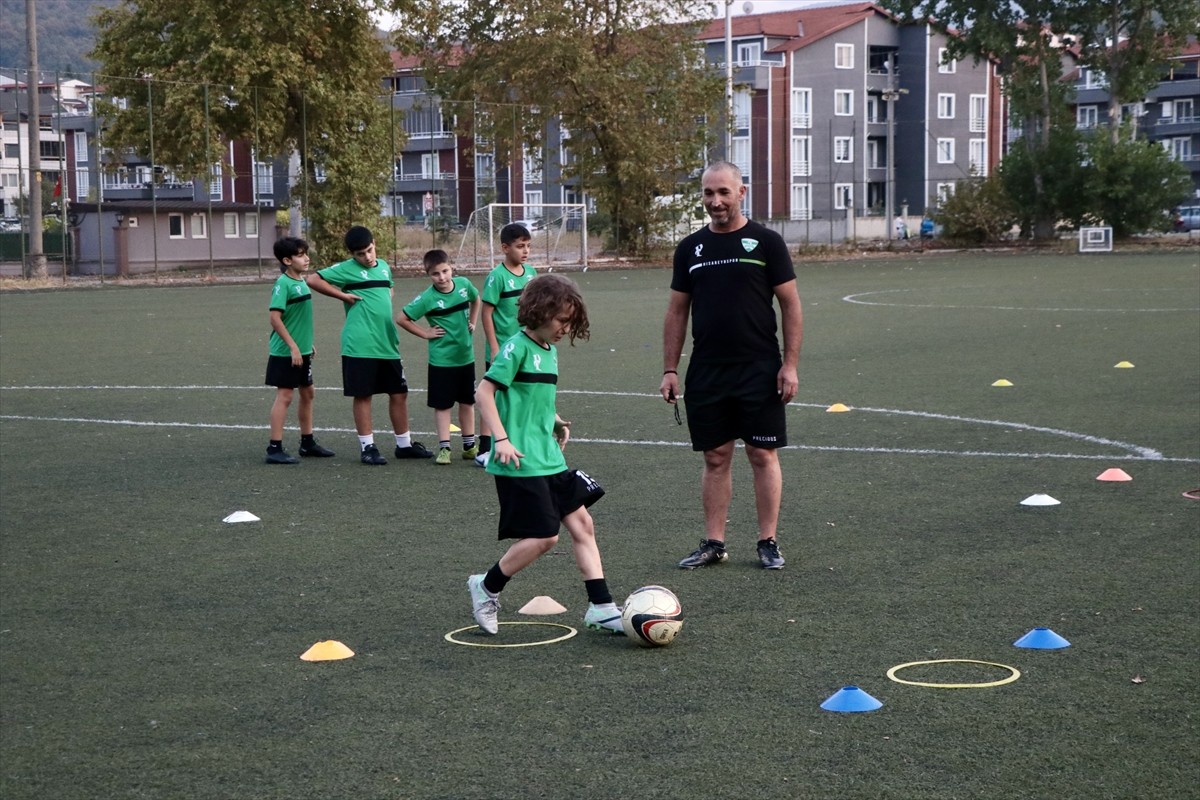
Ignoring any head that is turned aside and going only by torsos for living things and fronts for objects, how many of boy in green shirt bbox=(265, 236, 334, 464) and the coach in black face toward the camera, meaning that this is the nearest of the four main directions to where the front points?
1

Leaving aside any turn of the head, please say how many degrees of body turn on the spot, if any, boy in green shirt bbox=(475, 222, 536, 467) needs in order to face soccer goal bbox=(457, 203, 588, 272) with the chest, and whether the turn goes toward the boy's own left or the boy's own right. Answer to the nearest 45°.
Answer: approximately 135° to the boy's own left

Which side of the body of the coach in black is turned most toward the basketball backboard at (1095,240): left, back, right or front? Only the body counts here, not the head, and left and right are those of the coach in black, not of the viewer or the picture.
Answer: back

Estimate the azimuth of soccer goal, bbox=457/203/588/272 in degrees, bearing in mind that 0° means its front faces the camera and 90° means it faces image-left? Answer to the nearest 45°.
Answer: approximately 315°

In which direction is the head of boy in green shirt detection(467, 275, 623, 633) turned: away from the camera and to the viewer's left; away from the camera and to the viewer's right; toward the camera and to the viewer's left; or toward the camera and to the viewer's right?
toward the camera and to the viewer's right

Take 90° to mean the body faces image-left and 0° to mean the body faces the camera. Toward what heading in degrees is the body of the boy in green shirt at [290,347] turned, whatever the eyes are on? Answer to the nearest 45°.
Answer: approximately 270°

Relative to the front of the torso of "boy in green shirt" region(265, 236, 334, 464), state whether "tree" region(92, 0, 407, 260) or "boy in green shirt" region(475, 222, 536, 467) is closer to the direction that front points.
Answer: the boy in green shirt

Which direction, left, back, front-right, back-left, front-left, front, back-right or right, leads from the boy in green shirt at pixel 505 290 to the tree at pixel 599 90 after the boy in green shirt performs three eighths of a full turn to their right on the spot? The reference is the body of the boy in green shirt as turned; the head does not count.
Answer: right

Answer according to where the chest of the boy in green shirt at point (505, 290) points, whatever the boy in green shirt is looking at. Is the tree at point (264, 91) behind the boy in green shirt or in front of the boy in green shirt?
behind

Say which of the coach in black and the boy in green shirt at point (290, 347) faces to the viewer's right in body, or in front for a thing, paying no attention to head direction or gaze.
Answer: the boy in green shirt

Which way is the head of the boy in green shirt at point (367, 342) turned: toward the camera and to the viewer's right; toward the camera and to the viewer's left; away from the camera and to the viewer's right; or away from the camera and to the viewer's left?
toward the camera and to the viewer's right

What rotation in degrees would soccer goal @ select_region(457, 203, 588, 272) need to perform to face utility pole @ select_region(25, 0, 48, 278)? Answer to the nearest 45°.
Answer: approximately 90° to its right

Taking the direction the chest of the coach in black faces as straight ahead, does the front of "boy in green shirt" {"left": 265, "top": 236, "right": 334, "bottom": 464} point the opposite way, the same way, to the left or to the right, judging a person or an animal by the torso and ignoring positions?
to the left
